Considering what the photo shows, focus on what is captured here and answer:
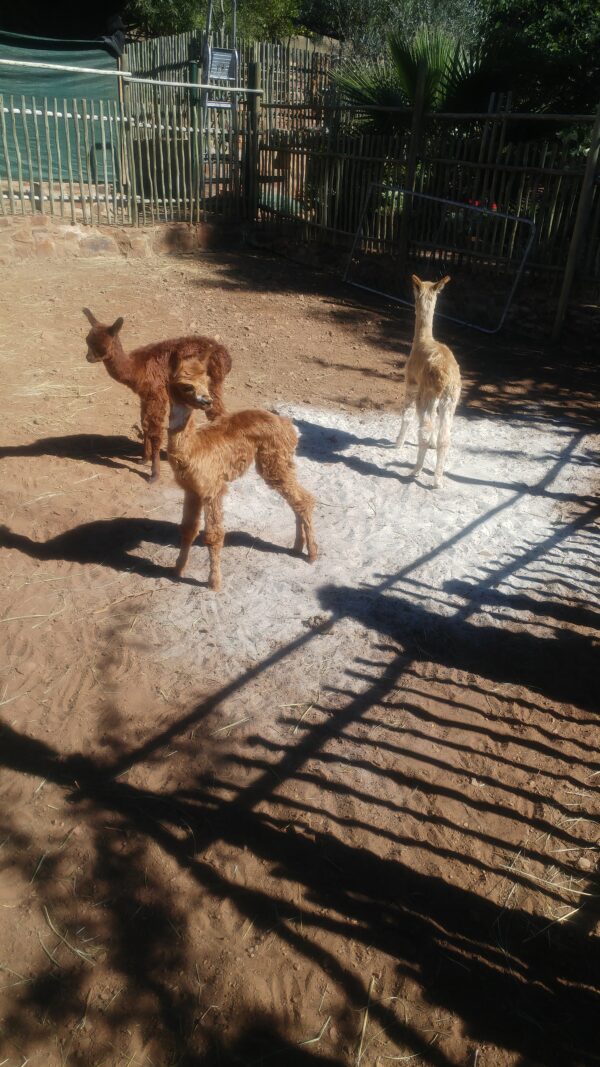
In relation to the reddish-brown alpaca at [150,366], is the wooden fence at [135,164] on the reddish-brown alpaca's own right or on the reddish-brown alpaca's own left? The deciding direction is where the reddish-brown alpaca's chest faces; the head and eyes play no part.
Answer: on the reddish-brown alpaca's own right

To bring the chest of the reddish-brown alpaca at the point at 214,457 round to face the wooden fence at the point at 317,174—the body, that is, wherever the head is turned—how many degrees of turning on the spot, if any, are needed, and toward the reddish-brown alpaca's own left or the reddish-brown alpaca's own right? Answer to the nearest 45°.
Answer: approximately 135° to the reddish-brown alpaca's own right

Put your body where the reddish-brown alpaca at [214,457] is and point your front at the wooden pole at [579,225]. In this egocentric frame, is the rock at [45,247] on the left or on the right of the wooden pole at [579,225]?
left

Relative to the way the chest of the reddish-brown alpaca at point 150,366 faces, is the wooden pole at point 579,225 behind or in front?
behind

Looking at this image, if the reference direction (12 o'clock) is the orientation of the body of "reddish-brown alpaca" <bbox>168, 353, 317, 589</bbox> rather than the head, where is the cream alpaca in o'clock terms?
The cream alpaca is roughly at 6 o'clock from the reddish-brown alpaca.

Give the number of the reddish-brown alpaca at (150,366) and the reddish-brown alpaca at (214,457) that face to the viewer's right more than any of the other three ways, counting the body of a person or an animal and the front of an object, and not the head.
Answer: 0

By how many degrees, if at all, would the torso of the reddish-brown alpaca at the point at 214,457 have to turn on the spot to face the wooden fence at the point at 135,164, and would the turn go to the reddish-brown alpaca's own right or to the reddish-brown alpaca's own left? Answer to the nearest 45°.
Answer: approximately 135° to the reddish-brown alpaca's own right

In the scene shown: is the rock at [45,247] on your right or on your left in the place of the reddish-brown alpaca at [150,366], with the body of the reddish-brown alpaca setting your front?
on your right

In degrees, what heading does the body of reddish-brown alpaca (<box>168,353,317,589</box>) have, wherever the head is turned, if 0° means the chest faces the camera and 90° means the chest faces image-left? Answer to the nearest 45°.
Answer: approximately 45°
